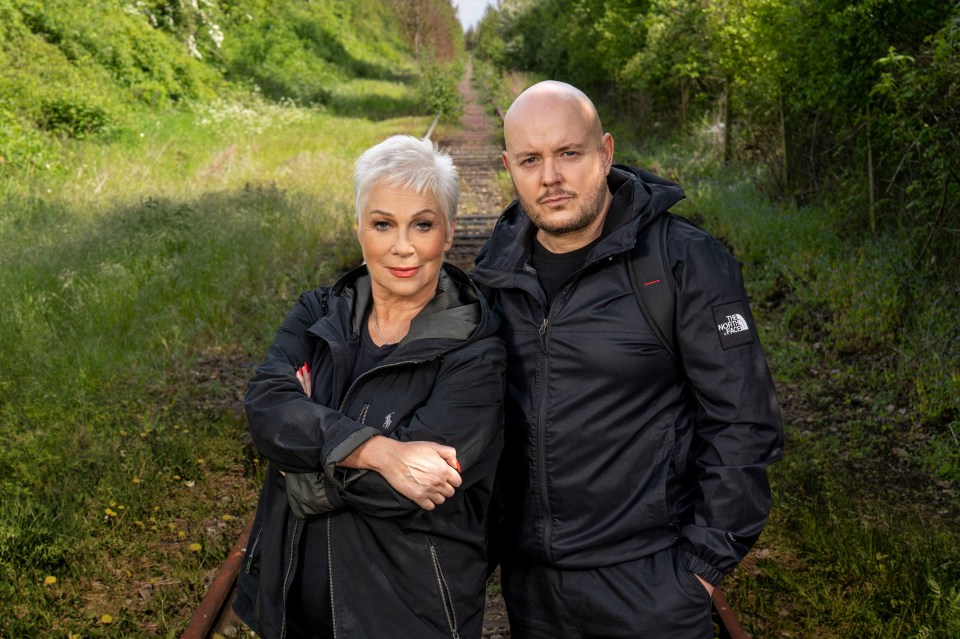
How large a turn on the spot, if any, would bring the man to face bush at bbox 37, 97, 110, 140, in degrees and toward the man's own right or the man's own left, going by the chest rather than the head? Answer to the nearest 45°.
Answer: approximately 90° to the man's own right

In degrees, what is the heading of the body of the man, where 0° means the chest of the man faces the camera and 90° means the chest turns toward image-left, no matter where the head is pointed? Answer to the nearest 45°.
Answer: approximately 45°

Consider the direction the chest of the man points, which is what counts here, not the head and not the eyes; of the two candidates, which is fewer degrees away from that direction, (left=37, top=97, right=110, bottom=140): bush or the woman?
the woman

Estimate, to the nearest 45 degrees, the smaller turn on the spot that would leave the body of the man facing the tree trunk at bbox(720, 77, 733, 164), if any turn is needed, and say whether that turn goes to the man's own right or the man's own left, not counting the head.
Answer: approximately 135° to the man's own right

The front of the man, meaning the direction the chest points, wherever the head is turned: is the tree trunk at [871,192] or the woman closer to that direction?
the woman
